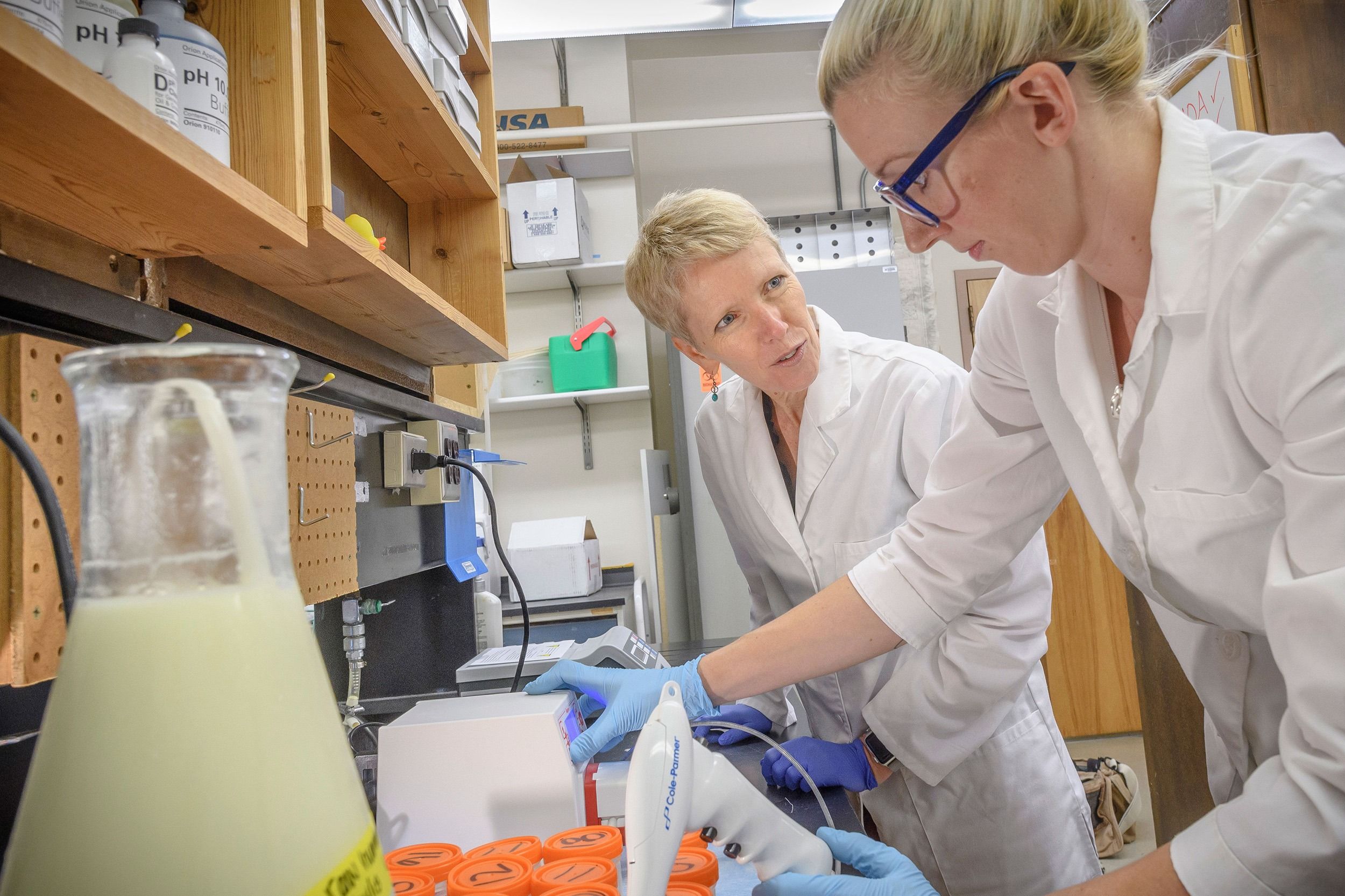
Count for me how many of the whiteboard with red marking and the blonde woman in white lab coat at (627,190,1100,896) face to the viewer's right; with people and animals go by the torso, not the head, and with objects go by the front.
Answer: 0

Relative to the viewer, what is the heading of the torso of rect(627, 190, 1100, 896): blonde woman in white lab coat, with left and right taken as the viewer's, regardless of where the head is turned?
facing the viewer and to the left of the viewer

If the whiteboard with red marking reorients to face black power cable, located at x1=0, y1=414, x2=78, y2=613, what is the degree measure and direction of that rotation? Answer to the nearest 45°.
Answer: approximately 45° to its left

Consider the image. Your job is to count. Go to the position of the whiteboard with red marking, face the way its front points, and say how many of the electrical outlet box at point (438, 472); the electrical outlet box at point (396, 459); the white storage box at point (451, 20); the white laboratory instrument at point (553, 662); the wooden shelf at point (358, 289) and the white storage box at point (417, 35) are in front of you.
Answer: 6

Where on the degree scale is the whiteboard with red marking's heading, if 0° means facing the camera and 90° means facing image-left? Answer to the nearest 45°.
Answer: approximately 45°

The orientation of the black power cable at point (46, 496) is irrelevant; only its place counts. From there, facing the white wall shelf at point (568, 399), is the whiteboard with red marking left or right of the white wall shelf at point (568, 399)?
right

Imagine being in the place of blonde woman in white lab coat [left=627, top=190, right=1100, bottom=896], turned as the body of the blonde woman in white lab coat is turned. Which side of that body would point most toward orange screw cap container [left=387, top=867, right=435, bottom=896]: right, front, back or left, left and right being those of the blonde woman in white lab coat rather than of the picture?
front

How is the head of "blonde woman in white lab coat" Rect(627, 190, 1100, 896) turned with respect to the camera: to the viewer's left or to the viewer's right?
to the viewer's right

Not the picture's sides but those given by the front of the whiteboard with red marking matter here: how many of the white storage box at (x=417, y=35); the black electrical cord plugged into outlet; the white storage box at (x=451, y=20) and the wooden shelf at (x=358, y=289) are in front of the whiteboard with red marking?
4

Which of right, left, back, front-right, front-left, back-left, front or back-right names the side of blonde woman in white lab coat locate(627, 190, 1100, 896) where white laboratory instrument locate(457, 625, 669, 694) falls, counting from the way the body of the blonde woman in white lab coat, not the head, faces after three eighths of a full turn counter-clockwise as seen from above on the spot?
back

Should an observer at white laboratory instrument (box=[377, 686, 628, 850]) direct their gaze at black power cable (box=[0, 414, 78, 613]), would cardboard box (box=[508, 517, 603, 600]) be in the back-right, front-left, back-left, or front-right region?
back-right
